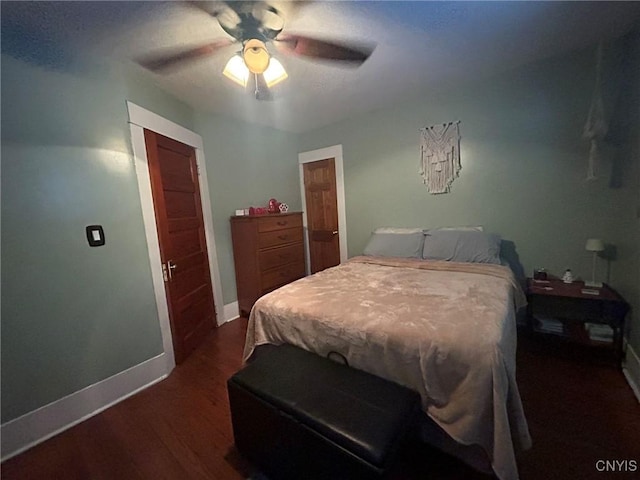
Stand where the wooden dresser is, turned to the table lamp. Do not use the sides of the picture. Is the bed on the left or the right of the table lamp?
right

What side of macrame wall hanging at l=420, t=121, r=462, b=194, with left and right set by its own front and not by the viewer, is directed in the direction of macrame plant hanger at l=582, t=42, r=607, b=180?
left
